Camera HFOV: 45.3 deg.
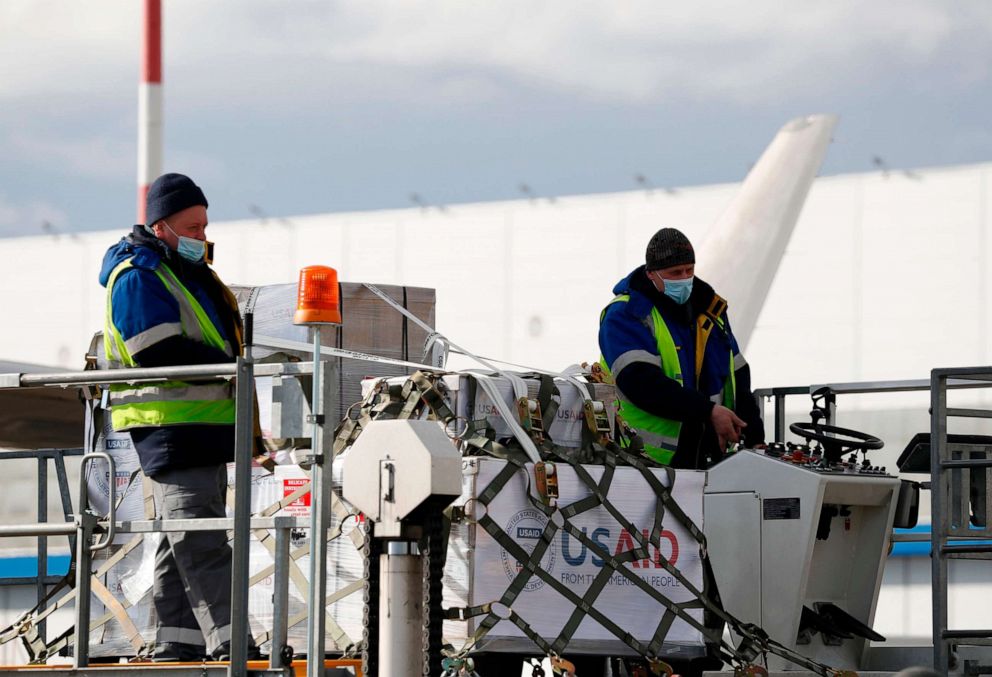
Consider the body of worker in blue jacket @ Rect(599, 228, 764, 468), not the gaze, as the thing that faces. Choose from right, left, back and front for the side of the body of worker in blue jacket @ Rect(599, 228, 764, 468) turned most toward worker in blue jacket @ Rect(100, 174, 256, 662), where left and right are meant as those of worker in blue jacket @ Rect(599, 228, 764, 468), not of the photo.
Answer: right

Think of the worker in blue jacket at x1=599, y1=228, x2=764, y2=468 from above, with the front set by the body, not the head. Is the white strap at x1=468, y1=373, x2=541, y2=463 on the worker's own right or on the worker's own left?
on the worker's own right

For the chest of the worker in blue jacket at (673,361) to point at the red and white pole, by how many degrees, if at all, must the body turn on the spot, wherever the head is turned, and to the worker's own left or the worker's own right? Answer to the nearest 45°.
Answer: approximately 180°

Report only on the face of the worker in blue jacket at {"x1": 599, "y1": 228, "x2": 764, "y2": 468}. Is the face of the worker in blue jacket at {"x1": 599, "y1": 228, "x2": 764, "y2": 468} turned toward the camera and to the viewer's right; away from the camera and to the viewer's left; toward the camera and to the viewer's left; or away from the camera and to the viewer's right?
toward the camera and to the viewer's right

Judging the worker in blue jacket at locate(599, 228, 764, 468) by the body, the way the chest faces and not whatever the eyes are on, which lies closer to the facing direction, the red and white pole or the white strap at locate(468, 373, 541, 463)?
the white strap

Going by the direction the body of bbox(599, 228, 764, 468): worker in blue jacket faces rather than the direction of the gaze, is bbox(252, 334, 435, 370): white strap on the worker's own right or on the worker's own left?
on the worker's own right

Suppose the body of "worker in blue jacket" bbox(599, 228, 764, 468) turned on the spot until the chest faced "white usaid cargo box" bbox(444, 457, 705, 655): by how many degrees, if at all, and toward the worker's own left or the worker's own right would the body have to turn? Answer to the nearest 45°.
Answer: approximately 45° to the worker's own right
